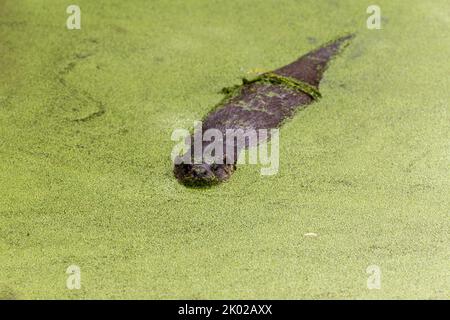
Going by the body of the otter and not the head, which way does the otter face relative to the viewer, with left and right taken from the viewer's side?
facing the viewer and to the left of the viewer
